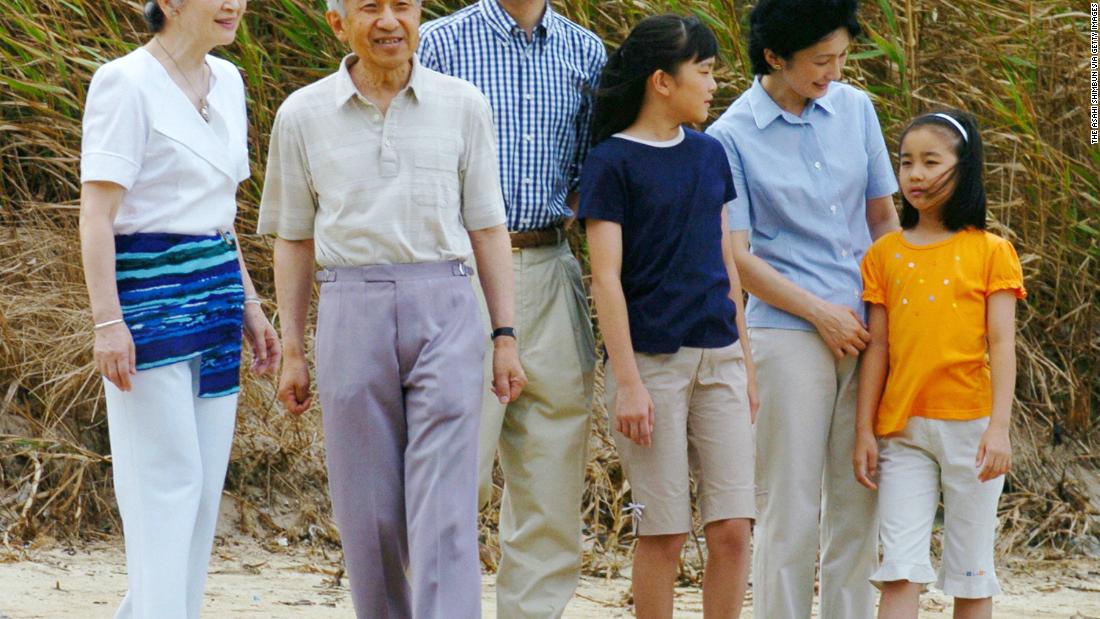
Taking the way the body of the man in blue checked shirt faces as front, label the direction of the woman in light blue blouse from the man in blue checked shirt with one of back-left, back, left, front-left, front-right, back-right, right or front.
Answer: left

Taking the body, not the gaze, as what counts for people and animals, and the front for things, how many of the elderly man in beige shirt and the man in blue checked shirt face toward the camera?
2

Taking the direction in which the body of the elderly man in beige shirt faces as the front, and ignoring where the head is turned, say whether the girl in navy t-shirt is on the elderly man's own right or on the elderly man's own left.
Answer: on the elderly man's own left

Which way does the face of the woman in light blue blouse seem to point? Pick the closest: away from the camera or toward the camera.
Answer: toward the camera

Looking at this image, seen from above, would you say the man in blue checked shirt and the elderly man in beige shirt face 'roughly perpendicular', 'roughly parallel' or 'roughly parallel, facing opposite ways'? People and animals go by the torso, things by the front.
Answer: roughly parallel

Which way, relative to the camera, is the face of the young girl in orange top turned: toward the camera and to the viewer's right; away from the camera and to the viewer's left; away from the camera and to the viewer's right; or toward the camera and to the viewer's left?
toward the camera and to the viewer's left

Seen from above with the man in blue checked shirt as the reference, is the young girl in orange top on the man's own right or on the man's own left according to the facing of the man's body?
on the man's own left

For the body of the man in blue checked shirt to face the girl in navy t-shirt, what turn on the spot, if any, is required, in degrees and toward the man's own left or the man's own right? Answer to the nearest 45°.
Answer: approximately 45° to the man's own left

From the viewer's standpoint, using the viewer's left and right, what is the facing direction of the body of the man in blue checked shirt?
facing the viewer

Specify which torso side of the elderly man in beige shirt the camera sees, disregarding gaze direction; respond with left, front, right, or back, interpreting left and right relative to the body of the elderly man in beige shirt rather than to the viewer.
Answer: front

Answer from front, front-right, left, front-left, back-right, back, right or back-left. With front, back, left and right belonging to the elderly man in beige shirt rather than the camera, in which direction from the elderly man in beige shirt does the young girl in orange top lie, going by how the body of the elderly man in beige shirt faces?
left

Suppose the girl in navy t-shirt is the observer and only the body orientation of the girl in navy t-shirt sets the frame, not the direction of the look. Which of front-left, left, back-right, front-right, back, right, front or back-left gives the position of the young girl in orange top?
front-left

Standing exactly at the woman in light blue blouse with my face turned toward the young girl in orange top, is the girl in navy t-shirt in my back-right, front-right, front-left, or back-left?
back-right

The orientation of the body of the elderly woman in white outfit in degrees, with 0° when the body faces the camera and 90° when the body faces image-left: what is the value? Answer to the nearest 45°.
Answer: approximately 315°
